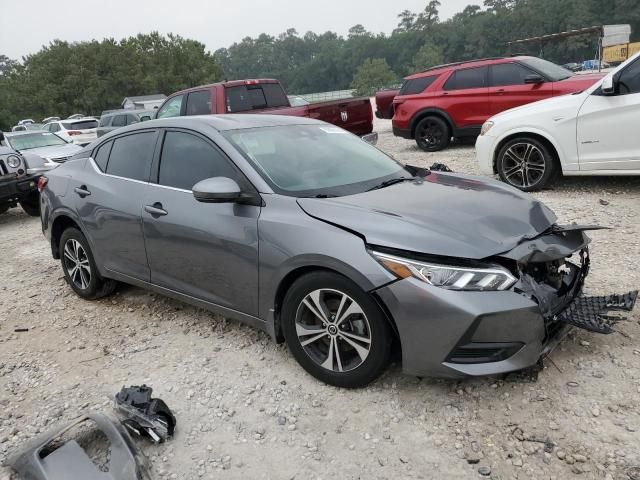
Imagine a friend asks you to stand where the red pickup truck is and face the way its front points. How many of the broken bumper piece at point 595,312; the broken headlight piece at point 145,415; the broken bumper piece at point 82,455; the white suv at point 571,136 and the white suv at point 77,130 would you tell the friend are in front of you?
1

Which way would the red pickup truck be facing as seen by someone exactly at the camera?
facing away from the viewer and to the left of the viewer

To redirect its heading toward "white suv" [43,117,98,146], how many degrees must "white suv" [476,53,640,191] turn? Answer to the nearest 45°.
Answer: approximately 45° to its right

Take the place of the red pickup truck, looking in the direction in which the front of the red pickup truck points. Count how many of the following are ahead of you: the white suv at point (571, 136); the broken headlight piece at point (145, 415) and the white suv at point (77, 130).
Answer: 1

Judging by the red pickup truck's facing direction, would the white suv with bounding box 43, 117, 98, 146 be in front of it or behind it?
in front

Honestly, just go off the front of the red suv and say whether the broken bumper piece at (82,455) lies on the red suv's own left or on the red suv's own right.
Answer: on the red suv's own right

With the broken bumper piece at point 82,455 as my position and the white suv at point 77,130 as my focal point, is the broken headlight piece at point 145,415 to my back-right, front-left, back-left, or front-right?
front-right

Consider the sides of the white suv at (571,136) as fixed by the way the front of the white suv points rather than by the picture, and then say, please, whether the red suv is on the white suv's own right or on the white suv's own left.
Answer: on the white suv's own right

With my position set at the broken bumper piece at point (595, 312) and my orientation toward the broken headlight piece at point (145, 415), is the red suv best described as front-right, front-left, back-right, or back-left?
back-right

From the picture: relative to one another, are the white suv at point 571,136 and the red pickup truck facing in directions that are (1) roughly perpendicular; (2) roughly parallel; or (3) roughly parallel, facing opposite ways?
roughly parallel

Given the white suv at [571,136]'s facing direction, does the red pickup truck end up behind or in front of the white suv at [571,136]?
in front

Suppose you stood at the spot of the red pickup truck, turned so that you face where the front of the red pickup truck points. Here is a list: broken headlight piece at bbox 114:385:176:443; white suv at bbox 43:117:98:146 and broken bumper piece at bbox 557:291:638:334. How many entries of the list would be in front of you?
1

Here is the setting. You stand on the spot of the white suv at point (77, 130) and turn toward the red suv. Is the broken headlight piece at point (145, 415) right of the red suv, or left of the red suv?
right

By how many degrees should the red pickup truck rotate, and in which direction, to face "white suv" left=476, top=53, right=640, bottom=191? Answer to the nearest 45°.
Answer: approximately 180°

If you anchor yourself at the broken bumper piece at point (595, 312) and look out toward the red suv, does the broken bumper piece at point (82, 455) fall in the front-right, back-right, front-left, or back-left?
back-left

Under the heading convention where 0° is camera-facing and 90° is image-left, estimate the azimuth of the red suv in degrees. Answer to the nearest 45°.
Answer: approximately 315°

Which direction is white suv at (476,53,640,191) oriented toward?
to the viewer's left
